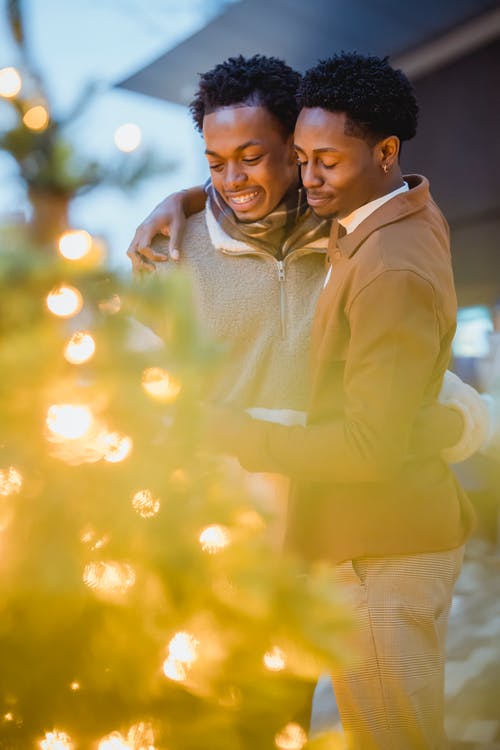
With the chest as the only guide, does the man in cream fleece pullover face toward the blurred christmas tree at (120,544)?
yes

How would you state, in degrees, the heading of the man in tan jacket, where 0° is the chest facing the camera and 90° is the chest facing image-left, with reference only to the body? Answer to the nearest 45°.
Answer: approximately 90°

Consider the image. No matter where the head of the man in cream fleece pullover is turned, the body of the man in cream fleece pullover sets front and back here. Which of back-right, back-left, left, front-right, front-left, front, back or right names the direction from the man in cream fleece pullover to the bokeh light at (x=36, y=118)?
front

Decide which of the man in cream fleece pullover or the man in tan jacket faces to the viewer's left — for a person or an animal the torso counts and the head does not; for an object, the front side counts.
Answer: the man in tan jacket

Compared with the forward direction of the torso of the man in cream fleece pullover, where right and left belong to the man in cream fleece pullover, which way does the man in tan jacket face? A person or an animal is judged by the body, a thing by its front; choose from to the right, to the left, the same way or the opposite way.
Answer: to the right

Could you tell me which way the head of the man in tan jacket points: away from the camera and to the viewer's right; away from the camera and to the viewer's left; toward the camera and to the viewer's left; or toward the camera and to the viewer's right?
toward the camera and to the viewer's left

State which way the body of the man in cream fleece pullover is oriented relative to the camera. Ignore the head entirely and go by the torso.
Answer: toward the camera

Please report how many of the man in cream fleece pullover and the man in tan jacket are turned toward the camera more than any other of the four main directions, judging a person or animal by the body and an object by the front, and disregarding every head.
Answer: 1

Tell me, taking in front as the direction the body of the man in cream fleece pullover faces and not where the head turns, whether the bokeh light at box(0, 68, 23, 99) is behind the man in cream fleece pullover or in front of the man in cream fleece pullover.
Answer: in front
